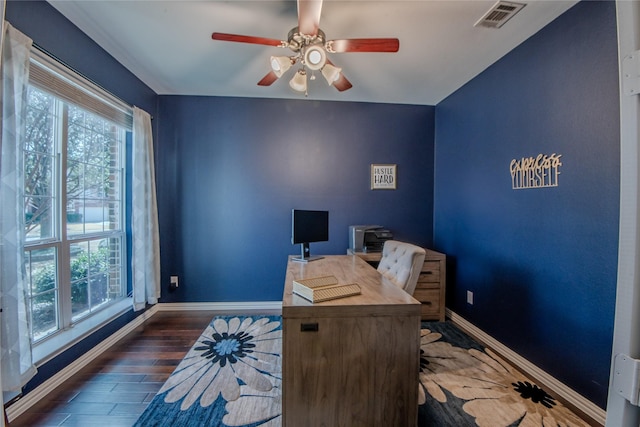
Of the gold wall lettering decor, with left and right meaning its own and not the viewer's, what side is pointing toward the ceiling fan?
front

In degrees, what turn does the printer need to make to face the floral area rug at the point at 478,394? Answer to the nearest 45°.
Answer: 0° — it already faces it

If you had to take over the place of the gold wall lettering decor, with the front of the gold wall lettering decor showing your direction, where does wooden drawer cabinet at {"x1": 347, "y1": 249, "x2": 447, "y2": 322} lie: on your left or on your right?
on your right

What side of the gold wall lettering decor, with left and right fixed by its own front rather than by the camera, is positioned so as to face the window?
front

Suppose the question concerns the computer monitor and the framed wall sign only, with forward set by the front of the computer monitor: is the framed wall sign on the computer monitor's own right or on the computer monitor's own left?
on the computer monitor's own left

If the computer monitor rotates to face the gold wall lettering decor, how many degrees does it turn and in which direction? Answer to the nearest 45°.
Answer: approximately 45° to its left

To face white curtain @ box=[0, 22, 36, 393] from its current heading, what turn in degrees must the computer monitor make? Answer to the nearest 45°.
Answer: approximately 90° to its right

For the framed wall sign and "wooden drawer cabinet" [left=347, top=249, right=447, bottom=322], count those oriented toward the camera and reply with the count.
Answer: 2
